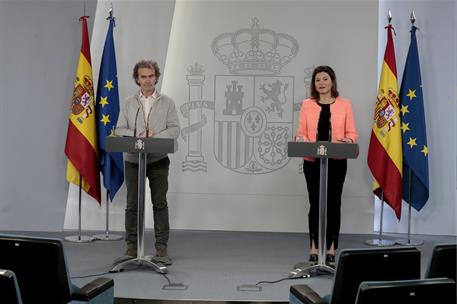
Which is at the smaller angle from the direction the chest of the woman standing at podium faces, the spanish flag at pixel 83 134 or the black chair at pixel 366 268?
the black chair

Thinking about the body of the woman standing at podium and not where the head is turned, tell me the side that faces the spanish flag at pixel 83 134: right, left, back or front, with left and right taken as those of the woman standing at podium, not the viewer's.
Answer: right

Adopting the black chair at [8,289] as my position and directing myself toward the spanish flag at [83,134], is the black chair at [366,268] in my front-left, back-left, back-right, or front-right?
front-right

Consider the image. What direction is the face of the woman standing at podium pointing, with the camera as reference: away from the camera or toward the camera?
toward the camera

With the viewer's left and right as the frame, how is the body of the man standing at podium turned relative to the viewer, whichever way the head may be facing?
facing the viewer

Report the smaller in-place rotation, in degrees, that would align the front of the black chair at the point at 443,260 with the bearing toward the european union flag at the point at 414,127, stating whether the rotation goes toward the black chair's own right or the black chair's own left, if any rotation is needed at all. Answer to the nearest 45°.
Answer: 0° — it already faces it

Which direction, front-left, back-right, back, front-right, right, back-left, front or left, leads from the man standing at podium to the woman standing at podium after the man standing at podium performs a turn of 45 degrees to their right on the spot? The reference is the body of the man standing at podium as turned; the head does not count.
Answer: back-left

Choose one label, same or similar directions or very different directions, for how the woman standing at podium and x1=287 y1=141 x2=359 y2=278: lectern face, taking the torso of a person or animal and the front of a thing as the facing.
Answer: same or similar directions

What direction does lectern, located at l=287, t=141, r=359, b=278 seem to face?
toward the camera

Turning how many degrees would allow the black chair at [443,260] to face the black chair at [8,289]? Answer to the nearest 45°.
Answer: approximately 135° to its left

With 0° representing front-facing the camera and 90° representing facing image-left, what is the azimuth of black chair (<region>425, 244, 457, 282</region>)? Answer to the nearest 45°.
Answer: approximately 180°

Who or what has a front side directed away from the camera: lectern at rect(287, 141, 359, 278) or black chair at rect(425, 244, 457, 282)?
the black chair

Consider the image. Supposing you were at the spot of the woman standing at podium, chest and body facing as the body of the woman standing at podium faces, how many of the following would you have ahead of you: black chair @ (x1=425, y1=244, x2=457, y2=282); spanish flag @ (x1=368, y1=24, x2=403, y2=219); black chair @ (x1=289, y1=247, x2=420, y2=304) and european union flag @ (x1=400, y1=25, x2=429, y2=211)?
2

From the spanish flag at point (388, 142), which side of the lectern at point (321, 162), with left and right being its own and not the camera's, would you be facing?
back

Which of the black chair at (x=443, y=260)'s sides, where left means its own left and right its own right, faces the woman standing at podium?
front

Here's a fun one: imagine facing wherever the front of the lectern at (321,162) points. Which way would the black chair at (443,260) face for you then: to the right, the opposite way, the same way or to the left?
the opposite way

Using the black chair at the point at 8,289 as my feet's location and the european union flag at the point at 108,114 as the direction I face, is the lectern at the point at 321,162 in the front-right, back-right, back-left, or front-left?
front-right

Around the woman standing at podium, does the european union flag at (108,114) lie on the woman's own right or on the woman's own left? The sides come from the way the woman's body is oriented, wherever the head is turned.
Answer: on the woman's own right

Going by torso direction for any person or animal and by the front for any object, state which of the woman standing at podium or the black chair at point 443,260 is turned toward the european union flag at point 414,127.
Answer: the black chair

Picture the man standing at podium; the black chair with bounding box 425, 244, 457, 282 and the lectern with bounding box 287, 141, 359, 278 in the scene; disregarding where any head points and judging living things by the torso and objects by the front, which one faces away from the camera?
the black chair
